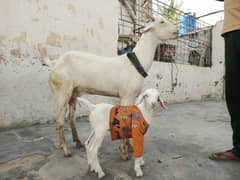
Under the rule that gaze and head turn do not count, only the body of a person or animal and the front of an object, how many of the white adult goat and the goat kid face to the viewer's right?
2

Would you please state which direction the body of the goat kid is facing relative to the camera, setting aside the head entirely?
to the viewer's right

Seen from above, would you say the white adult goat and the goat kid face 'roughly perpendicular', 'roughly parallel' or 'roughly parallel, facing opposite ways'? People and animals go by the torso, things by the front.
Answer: roughly parallel

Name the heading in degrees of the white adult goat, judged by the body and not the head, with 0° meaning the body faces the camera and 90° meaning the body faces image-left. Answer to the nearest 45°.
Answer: approximately 270°
